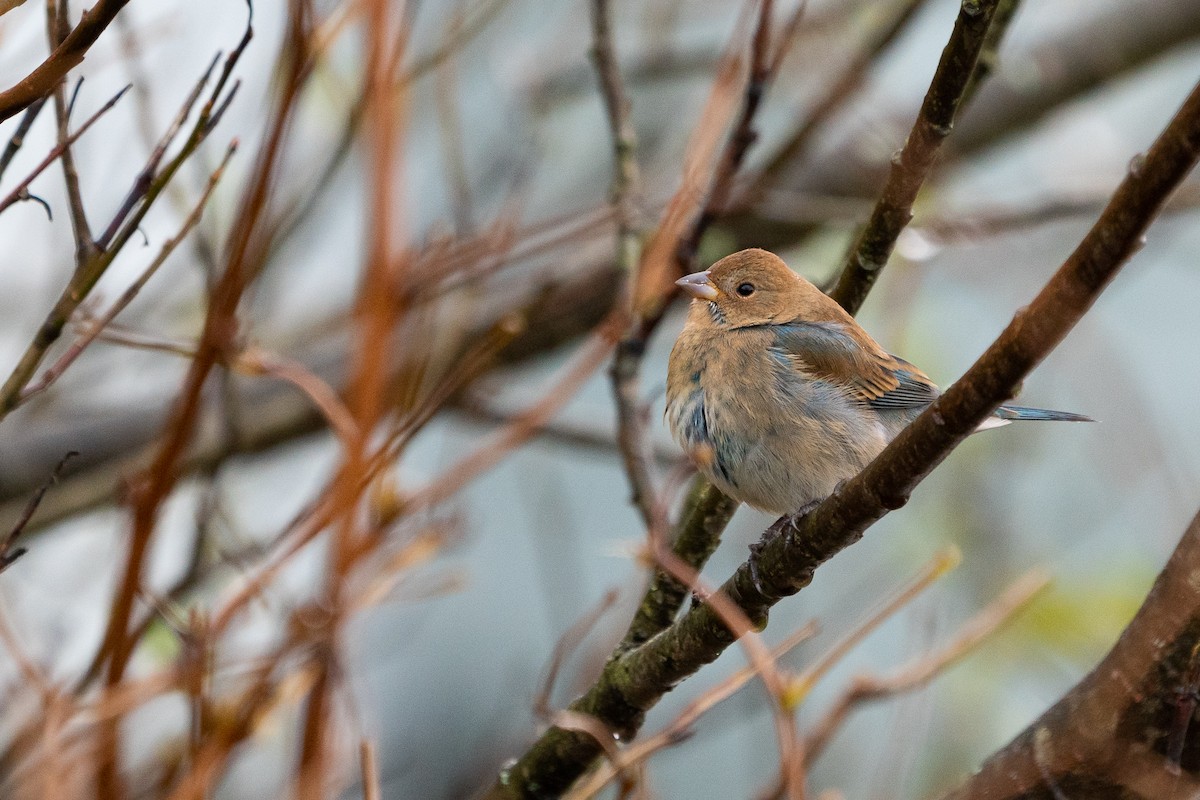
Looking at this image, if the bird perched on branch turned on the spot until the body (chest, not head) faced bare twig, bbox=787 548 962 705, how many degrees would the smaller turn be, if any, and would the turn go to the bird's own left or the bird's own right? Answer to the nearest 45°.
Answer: approximately 90° to the bird's own left

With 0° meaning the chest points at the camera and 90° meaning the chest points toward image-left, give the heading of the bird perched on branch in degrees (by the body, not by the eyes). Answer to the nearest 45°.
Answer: approximately 90°

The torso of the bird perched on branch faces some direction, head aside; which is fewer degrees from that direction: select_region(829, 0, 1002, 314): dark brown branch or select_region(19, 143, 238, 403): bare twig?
the bare twig

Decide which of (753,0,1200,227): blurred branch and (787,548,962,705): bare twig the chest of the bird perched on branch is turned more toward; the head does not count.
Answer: the bare twig

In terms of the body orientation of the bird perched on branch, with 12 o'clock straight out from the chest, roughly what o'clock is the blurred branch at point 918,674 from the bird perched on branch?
The blurred branch is roughly at 9 o'clock from the bird perched on branch.

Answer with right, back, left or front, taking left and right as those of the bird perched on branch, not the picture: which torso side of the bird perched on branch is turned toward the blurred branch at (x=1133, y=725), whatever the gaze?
left

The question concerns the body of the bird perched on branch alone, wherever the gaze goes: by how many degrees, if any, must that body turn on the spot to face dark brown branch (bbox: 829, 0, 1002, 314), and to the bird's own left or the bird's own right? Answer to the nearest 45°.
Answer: approximately 135° to the bird's own right
